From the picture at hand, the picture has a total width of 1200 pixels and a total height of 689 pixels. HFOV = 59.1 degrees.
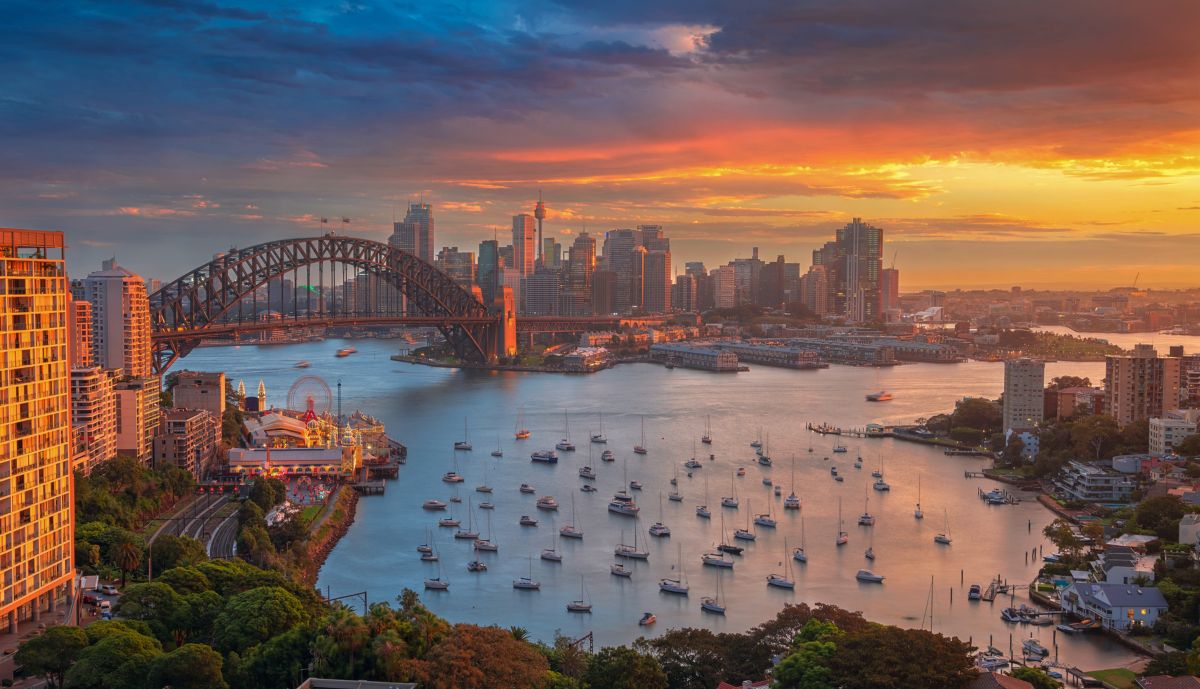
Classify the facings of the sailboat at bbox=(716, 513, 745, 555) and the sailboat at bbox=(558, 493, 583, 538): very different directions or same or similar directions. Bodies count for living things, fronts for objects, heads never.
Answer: same or similar directions

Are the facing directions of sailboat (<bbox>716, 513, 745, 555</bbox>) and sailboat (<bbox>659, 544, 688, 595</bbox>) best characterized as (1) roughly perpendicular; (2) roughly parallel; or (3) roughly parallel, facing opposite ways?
roughly parallel

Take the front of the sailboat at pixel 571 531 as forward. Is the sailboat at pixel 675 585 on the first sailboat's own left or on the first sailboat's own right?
on the first sailboat's own right

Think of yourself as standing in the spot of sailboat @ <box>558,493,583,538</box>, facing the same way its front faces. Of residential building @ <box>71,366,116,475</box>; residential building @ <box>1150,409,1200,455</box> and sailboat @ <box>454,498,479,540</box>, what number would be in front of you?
2
